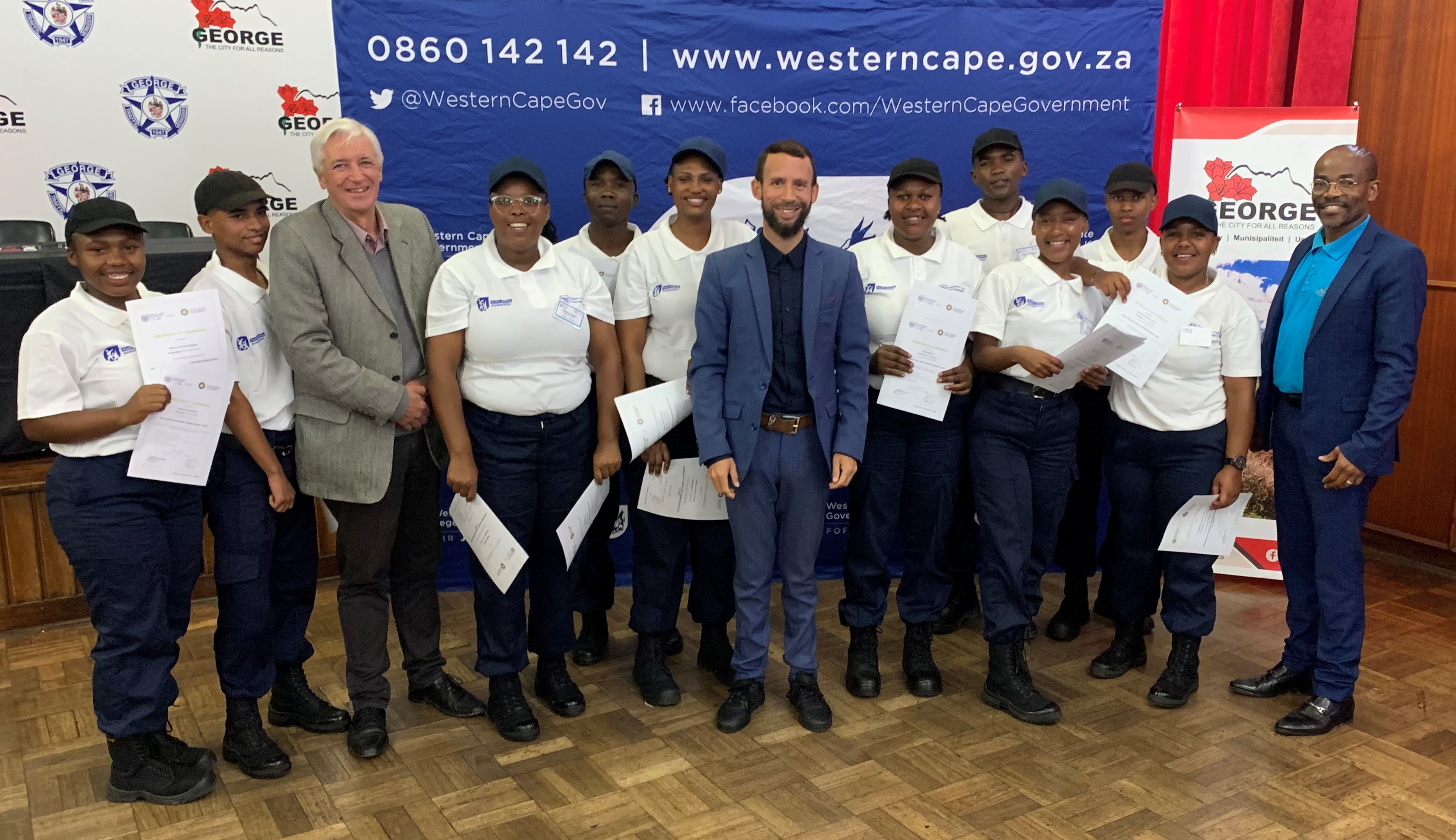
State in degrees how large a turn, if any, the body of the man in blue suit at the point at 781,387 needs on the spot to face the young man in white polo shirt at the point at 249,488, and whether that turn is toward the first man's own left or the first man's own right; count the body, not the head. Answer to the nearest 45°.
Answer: approximately 90° to the first man's own right

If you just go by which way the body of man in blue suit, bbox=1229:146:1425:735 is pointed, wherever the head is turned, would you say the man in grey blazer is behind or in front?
in front

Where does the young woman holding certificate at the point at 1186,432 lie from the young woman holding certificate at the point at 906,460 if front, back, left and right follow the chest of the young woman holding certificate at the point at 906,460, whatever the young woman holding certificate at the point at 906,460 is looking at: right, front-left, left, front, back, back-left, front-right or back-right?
left

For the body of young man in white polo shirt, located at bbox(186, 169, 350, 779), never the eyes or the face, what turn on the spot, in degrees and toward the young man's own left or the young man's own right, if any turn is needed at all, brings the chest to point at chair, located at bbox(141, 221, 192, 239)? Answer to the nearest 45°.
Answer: approximately 135° to the young man's own left

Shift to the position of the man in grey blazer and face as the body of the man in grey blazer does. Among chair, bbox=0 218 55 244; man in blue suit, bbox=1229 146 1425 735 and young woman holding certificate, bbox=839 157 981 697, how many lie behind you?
1

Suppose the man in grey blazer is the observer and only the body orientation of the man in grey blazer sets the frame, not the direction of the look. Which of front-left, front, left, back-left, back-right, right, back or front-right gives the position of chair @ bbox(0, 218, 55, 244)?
back

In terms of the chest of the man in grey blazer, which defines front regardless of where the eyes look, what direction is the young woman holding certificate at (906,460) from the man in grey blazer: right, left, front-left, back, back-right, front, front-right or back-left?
front-left

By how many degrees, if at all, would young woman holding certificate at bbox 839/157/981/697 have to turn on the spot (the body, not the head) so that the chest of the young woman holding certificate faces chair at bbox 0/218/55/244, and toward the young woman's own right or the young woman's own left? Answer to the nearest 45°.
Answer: approximately 90° to the young woman's own right

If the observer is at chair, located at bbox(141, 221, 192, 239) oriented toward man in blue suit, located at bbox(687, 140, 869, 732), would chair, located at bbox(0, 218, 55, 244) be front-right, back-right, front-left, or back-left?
back-right

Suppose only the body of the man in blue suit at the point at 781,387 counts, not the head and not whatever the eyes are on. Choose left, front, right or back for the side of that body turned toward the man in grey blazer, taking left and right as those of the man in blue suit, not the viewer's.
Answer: right

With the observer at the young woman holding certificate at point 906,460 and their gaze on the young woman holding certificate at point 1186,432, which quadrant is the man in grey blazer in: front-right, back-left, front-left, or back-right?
back-right

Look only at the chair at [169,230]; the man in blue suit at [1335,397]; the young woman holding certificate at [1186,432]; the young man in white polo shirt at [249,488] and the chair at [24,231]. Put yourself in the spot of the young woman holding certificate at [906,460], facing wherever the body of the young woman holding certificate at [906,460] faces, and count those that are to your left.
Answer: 2

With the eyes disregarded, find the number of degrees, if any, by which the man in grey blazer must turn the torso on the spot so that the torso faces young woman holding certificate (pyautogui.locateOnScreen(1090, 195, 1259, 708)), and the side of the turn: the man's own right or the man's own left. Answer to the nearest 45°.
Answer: approximately 45° to the man's own left

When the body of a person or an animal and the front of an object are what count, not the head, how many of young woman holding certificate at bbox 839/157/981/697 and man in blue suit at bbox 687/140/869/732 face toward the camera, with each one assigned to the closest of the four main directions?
2
